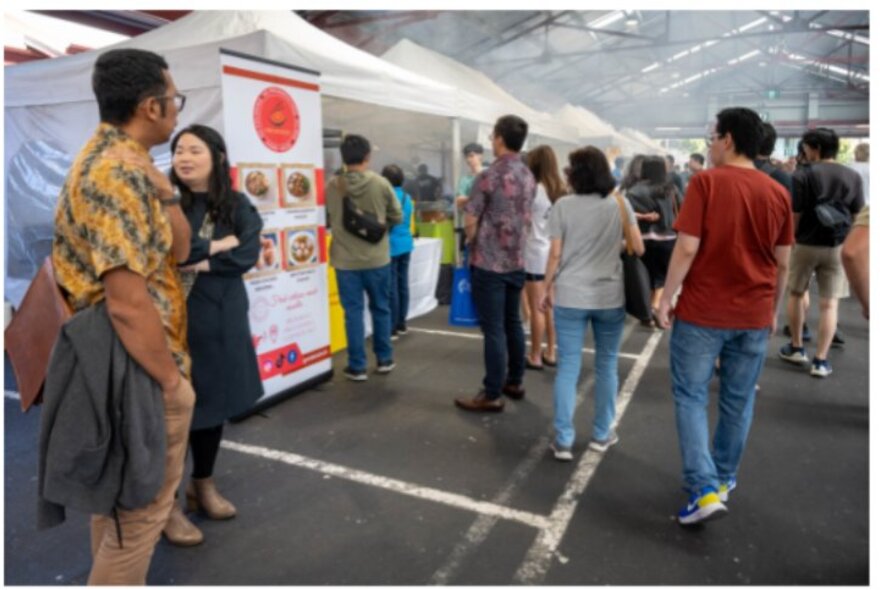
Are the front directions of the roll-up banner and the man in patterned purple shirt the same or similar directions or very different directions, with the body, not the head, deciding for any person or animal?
very different directions

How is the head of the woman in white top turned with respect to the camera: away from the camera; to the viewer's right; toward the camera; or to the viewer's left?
away from the camera

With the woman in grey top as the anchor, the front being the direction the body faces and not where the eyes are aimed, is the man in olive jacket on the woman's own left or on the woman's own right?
on the woman's own left

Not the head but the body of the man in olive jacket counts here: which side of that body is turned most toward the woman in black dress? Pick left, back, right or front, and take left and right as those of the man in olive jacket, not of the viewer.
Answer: back

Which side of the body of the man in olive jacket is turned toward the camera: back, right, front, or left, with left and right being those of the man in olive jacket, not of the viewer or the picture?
back

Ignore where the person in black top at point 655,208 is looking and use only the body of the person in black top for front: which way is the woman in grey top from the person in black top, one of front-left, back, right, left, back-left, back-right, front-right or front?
back

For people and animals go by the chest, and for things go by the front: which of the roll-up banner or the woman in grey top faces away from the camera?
the woman in grey top

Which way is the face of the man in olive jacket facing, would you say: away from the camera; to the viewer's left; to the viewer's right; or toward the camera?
away from the camera

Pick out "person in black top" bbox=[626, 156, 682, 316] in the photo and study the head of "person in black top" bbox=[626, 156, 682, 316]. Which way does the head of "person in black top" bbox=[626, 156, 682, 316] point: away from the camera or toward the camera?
away from the camera

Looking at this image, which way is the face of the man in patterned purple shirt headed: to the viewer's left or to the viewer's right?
to the viewer's left

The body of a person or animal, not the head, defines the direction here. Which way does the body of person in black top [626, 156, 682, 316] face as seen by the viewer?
away from the camera

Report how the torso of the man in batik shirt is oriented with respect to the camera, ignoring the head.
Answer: to the viewer's right

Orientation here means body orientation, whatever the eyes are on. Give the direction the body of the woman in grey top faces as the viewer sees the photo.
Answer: away from the camera
